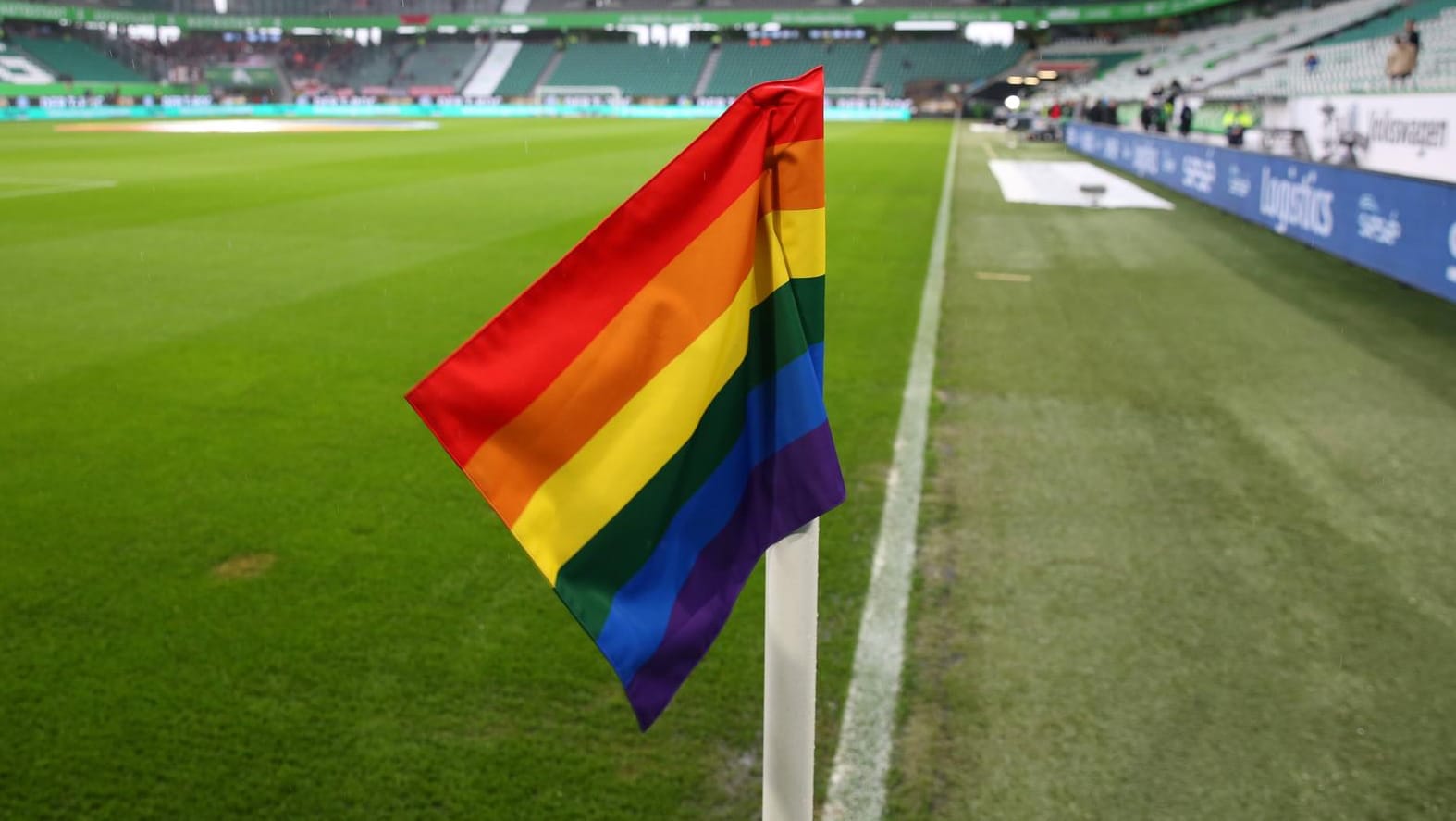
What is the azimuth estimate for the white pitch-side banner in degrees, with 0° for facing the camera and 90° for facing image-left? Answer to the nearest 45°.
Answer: approximately 45°

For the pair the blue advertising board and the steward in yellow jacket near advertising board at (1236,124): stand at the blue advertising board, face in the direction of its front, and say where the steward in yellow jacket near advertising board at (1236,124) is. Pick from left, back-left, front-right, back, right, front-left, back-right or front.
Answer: back-right

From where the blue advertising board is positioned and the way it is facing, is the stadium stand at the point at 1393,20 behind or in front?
behind

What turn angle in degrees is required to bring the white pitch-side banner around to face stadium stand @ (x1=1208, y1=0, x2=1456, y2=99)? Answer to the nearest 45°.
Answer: approximately 135° to its right

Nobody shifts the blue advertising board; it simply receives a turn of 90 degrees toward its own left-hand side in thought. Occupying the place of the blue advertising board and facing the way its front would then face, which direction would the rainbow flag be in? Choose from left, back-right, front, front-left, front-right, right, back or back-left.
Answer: front-right

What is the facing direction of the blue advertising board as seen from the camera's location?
facing the viewer and to the left of the viewer

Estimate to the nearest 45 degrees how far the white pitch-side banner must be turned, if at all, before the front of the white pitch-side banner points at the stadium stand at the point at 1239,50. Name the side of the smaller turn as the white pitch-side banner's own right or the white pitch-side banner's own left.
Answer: approximately 135° to the white pitch-side banner's own right

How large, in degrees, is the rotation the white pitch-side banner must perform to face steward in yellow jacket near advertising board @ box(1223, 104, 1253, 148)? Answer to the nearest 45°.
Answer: approximately 135° to its right

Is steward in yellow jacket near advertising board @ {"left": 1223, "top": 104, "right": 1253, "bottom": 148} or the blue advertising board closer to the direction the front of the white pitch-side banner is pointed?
the blue advertising board

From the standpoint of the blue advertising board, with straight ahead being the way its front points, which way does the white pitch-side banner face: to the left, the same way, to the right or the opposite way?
the same way

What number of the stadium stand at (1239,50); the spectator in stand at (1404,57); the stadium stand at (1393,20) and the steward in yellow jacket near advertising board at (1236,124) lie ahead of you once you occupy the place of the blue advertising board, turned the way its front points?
0

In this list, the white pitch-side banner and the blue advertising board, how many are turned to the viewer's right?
0

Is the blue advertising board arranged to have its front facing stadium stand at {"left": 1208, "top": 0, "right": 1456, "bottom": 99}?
no

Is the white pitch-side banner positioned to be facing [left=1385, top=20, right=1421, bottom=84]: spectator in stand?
no
